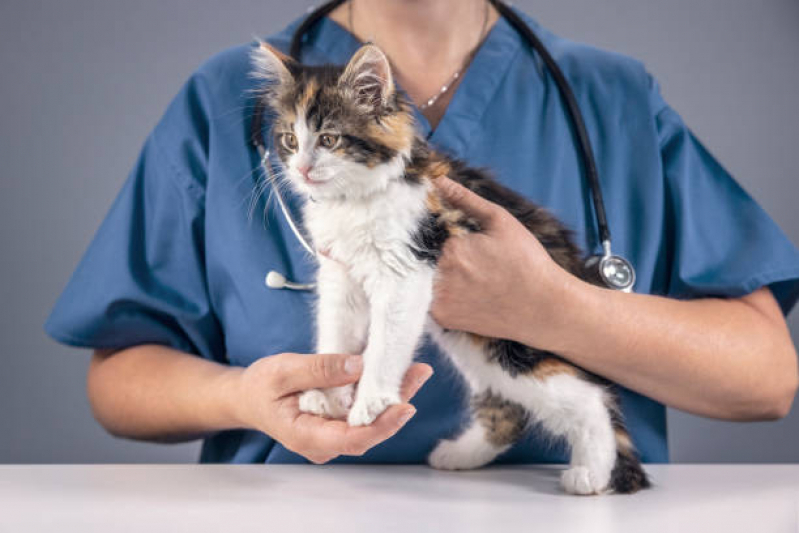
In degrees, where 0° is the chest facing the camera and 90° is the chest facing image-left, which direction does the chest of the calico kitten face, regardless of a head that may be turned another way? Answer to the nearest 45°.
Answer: approximately 45°

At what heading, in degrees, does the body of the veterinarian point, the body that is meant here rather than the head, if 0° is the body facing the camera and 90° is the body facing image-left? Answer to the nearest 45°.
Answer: approximately 0°
